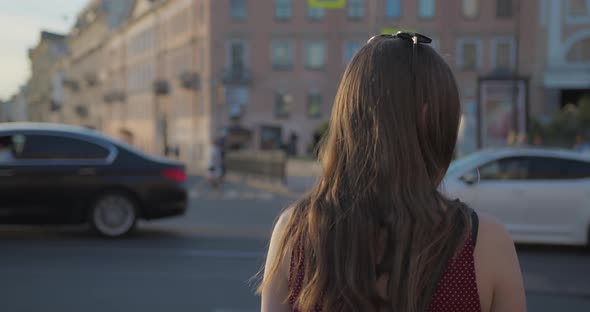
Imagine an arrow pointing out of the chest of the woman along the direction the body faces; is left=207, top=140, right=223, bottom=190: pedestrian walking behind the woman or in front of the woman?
in front

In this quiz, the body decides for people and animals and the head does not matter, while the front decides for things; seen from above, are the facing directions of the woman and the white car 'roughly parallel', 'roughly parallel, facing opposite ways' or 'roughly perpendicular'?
roughly perpendicular

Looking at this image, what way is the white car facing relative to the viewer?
to the viewer's left

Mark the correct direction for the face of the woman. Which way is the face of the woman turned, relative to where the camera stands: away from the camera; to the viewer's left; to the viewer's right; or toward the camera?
away from the camera

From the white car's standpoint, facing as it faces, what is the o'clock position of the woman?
The woman is roughly at 9 o'clock from the white car.

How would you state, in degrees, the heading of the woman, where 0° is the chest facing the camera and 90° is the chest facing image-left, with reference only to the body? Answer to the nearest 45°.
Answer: approximately 180°

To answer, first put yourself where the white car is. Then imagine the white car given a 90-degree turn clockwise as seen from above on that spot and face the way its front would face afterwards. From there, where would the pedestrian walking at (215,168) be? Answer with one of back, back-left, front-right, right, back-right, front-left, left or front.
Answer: front-left

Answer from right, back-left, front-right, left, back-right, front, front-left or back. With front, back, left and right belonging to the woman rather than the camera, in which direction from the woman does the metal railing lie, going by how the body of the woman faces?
front

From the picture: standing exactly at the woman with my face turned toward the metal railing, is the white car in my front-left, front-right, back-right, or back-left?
front-right

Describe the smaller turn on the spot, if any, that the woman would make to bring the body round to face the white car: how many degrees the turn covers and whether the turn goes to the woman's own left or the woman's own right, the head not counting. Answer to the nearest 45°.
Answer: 0° — they already face it

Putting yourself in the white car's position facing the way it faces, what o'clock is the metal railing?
The metal railing is roughly at 2 o'clock from the white car.

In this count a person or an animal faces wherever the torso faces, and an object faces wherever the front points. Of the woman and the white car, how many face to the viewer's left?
1
